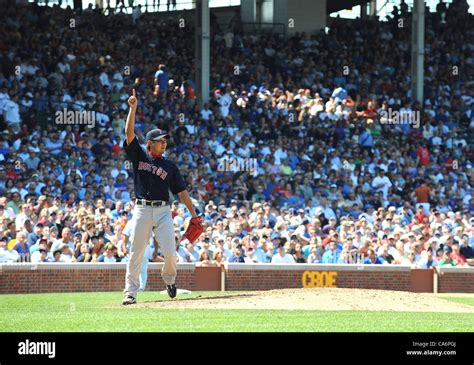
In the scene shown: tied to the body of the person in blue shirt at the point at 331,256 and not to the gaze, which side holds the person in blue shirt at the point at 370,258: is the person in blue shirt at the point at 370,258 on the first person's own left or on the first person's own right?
on the first person's own left

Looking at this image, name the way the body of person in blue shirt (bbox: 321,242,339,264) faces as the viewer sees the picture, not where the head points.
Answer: toward the camera

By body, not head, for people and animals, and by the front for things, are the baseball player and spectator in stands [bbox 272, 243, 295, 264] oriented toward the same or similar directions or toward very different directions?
same or similar directions

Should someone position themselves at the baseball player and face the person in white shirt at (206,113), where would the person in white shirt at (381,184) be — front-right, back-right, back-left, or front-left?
front-right

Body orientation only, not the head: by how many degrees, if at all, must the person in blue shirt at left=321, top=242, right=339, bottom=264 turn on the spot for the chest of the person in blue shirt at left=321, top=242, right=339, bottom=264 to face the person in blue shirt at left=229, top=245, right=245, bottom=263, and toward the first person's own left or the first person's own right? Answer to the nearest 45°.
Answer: approximately 90° to the first person's own right

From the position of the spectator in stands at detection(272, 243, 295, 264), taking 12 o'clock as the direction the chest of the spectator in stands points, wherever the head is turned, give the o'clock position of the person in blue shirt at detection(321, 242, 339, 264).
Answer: The person in blue shirt is roughly at 8 o'clock from the spectator in stands.

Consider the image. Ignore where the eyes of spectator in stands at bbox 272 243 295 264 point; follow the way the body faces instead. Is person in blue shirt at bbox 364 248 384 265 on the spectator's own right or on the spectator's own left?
on the spectator's own left

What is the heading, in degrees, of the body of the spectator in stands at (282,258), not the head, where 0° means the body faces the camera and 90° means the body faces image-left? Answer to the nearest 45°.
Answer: approximately 0°

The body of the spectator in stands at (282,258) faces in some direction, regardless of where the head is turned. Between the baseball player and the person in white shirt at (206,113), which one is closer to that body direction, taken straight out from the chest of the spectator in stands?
the baseball player

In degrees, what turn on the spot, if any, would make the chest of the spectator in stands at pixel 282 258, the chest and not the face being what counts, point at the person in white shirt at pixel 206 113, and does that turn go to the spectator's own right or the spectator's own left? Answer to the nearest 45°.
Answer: approximately 180°

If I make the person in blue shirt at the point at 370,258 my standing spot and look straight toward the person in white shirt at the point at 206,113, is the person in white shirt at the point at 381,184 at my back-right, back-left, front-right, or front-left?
front-right

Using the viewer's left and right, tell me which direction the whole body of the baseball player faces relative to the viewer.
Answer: facing the viewer

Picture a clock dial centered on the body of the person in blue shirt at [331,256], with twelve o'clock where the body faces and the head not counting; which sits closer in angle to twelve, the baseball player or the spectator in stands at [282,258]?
the baseball player

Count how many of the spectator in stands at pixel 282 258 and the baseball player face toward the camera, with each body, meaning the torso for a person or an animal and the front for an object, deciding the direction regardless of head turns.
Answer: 2
